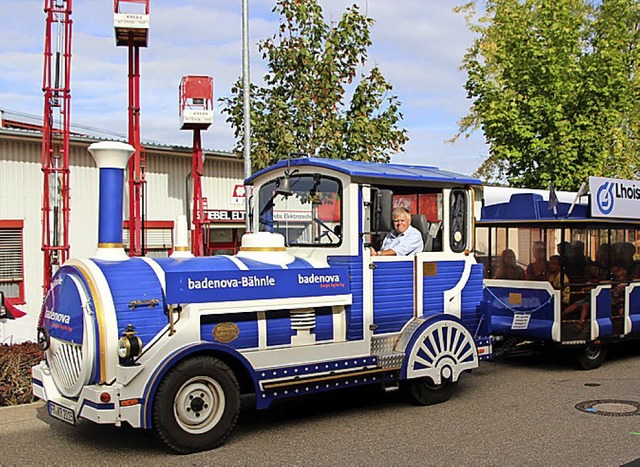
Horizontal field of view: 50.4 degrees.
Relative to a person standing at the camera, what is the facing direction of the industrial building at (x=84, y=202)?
facing the viewer and to the right of the viewer

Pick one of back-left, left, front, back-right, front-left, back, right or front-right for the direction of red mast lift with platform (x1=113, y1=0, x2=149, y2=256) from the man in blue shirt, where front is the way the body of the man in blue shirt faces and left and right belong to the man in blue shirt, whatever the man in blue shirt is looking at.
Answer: right

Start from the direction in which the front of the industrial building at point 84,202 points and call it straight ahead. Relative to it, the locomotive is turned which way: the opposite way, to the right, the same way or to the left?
to the right

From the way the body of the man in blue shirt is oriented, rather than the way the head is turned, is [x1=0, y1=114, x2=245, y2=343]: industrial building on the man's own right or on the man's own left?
on the man's own right

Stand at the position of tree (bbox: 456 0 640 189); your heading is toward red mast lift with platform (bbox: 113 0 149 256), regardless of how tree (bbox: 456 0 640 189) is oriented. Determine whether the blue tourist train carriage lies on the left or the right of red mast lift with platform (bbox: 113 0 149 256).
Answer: left

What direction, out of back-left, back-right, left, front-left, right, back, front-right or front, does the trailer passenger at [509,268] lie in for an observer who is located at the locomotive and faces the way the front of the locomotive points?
back

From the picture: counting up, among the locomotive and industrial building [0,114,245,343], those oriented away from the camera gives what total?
0

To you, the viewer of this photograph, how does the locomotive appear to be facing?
facing the viewer and to the left of the viewer

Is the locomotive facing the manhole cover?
no

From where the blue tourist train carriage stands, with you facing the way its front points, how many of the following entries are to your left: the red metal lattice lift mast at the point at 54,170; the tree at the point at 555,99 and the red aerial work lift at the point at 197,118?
0

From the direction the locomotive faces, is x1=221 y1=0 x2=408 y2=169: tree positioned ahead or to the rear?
to the rear

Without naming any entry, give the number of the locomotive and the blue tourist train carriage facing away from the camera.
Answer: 0

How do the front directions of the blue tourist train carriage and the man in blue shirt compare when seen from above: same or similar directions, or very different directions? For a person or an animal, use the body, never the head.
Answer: same or similar directions

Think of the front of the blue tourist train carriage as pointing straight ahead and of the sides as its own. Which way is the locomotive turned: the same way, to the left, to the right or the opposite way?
the same way

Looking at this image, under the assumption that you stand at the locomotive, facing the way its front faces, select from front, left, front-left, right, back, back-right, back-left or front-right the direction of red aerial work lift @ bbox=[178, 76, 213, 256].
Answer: back-right
